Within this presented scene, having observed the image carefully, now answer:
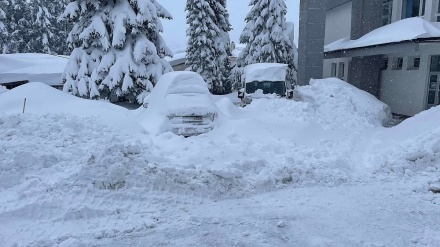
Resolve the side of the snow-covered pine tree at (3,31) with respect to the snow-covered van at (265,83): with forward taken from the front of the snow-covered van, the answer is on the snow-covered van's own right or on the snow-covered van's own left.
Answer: on the snow-covered van's own right

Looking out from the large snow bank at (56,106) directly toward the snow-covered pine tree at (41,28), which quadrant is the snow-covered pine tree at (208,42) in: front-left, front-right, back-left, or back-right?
front-right

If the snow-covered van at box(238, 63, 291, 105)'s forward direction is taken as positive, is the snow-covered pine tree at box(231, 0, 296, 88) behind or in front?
behind

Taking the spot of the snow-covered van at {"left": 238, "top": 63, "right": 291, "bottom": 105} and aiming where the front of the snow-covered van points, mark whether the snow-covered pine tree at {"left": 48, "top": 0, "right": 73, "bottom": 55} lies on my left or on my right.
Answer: on my right

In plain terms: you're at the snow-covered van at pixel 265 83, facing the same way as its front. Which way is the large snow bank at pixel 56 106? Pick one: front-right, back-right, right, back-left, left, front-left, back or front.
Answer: front-right

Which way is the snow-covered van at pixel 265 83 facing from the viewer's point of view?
toward the camera

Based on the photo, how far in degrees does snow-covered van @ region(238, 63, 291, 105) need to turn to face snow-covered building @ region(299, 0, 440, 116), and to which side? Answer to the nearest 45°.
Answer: approximately 135° to its left

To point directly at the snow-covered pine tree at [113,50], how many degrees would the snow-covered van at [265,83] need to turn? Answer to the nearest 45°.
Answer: approximately 90° to its right

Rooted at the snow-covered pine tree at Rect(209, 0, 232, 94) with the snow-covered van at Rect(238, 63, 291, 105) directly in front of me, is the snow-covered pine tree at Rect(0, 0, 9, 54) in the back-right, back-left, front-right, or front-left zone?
back-right

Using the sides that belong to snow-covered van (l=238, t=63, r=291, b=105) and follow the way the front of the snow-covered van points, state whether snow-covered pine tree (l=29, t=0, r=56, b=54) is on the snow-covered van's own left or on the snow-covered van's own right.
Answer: on the snow-covered van's own right

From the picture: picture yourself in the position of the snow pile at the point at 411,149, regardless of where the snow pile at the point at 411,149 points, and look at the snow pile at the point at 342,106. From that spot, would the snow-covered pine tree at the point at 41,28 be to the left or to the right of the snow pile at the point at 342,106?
left

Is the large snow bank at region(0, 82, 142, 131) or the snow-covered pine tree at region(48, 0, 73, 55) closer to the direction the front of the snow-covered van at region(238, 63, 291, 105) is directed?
the large snow bank

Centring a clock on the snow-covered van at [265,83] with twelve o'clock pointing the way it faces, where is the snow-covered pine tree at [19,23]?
The snow-covered pine tree is roughly at 4 o'clock from the snow-covered van.
